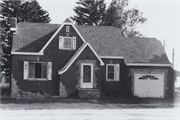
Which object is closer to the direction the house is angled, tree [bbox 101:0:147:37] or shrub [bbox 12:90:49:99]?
the shrub

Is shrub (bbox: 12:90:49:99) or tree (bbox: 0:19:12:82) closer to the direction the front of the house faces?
the shrub

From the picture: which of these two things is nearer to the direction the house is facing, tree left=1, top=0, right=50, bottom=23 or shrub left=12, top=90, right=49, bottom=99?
the shrub

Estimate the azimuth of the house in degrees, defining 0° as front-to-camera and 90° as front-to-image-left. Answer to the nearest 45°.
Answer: approximately 0°

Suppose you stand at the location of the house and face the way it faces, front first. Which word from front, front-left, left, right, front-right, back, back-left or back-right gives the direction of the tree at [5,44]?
back-right

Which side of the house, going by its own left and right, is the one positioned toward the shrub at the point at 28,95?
right

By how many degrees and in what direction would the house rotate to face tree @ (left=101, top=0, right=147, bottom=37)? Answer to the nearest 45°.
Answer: approximately 180°

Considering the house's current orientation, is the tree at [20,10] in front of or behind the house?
behind
